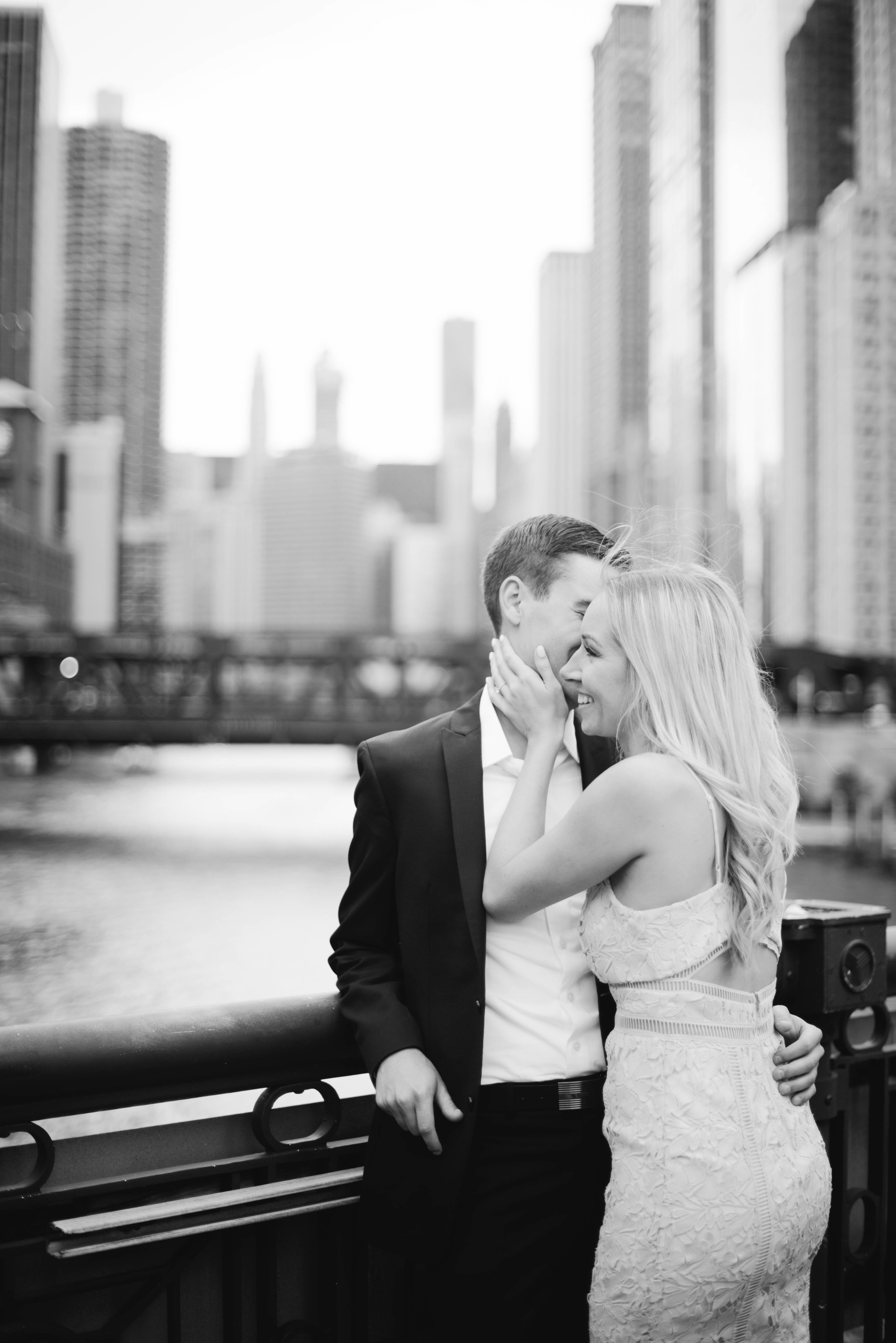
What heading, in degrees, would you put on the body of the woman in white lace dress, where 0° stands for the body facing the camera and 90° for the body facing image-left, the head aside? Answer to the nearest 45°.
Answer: approximately 90°

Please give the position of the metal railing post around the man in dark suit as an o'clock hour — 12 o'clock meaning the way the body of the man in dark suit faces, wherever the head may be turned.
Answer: The metal railing post is roughly at 9 o'clock from the man in dark suit.

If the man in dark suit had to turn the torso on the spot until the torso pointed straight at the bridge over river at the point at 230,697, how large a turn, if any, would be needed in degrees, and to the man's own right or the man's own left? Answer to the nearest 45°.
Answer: approximately 135° to the man's own left

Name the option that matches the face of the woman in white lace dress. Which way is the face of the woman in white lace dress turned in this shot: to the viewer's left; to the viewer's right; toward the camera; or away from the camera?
to the viewer's left

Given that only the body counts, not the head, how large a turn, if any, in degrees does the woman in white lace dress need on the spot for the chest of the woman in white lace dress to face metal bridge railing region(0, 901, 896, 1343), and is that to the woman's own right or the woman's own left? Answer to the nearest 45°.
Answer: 0° — they already face it

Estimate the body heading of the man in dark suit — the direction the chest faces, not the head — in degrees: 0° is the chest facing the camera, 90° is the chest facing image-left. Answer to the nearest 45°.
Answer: approximately 315°

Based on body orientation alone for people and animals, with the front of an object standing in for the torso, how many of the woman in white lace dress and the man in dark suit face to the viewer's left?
1
